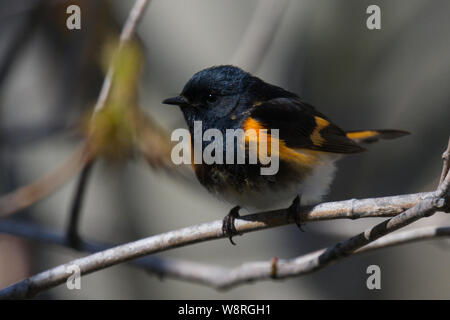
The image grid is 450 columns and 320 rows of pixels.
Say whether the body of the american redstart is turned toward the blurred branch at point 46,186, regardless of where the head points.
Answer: yes

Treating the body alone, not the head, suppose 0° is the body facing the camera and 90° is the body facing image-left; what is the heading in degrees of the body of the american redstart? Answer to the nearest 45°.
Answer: approximately 90°
